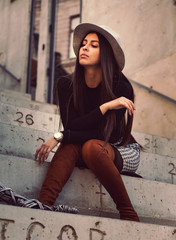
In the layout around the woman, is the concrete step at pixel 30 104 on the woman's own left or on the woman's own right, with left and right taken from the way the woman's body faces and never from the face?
on the woman's own right

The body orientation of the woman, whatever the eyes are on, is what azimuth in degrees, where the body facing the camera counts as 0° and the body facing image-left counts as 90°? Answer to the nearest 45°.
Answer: approximately 45°

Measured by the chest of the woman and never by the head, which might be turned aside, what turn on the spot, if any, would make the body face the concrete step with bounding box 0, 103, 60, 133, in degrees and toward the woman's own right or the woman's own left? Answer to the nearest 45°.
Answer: approximately 90° to the woman's own right

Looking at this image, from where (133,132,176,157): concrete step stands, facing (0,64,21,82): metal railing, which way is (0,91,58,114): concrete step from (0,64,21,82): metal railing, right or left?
left
